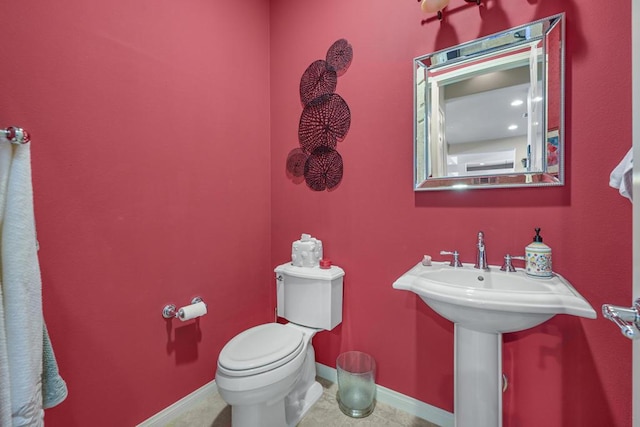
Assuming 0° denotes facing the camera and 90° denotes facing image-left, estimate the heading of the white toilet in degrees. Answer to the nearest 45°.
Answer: approximately 45°

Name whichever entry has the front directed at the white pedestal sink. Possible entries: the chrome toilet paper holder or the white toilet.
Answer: the chrome toilet paper holder

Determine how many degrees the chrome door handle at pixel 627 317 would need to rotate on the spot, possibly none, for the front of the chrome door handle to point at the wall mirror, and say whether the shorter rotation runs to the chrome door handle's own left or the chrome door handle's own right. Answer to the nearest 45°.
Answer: approximately 45° to the chrome door handle's own right

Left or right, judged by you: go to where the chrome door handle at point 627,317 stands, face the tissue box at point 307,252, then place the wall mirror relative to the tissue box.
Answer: right

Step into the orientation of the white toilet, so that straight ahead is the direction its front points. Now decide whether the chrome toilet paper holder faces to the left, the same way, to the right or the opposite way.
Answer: to the left

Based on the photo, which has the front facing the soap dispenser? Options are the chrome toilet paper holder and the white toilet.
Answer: the chrome toilet paper holder
